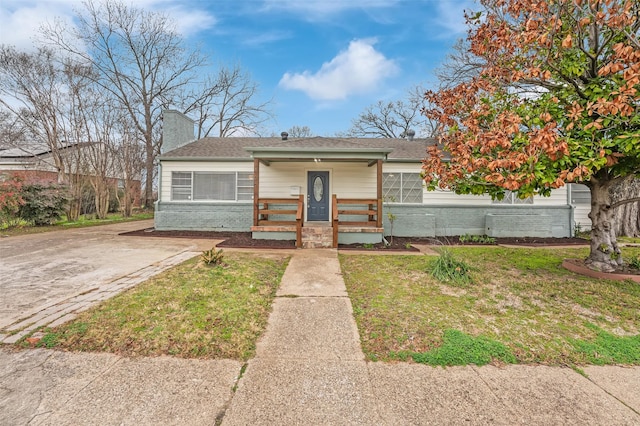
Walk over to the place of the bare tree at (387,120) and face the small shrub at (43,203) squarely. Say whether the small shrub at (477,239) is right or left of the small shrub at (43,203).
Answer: left

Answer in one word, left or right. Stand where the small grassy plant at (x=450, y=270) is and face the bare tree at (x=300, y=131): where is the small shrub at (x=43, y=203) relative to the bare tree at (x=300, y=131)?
left

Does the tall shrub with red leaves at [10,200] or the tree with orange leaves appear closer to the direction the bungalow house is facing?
the tree with orange leaves

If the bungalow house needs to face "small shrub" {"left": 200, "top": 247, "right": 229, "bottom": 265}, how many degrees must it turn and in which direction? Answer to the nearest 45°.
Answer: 0° — it already faces it

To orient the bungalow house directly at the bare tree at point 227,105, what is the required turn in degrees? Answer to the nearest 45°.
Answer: approximately 135° to its right

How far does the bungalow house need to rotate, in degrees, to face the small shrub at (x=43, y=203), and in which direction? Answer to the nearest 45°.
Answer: approximately 90° to its right

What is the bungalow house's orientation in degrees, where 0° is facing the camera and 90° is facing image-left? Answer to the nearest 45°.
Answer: approximately 0°

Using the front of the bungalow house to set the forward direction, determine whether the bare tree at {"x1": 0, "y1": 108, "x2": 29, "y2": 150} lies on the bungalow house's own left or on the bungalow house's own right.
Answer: on the bungalow house's own right

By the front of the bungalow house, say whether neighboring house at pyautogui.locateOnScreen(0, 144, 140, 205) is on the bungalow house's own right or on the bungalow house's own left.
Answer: on the bungalow house's own right

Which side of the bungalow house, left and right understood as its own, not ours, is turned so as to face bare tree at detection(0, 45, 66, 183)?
right

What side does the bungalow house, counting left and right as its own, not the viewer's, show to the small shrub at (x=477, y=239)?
left

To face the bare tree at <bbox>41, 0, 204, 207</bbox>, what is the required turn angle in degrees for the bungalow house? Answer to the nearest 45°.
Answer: approximately 135° to its right
